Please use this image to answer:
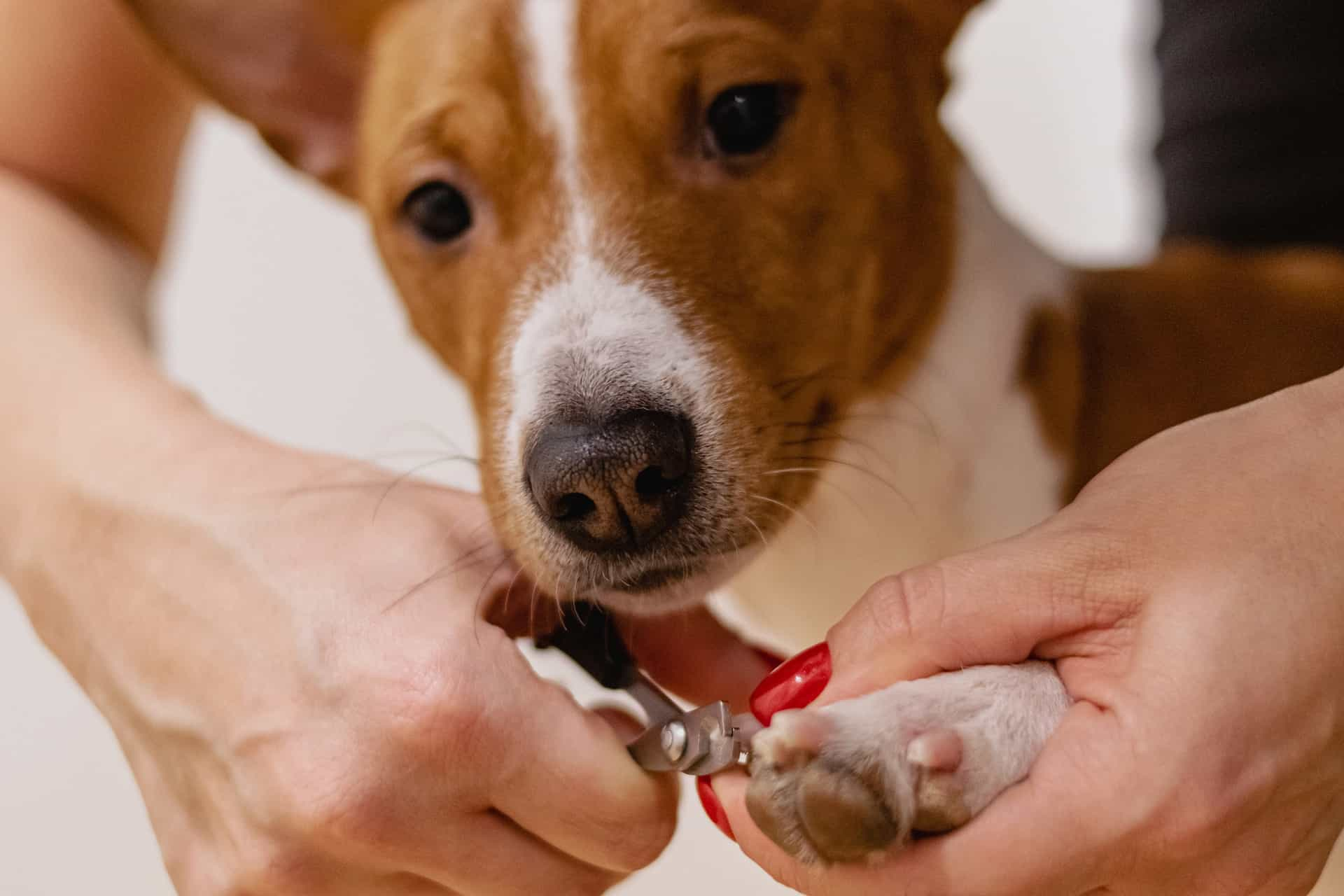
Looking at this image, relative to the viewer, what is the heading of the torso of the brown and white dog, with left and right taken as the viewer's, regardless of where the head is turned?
facing the viewer and to the left of the viewer
